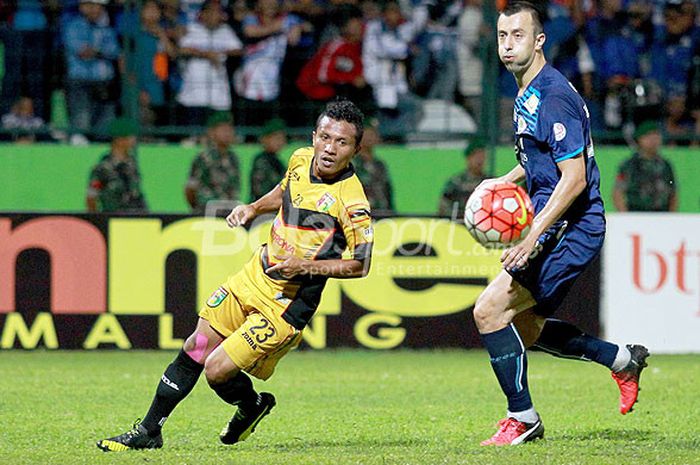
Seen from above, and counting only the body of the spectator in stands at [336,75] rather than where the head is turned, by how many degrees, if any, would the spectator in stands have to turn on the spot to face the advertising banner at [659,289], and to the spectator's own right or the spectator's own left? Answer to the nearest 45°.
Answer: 0° — they already face it

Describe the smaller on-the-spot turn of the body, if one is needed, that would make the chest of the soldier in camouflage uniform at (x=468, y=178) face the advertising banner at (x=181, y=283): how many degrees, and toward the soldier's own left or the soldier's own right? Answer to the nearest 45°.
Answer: approximately 90° to the soldier's own right

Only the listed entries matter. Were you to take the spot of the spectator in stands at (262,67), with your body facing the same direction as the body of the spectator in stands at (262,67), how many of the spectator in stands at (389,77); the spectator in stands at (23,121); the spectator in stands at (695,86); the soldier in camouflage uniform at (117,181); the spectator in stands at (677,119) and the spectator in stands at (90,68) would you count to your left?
3

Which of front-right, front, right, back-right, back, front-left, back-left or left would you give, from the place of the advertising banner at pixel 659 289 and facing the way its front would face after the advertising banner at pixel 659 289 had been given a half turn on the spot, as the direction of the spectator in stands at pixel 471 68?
front-left

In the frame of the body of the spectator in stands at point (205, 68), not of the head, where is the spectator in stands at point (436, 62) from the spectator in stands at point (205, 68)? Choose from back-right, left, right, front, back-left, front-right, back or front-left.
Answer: left

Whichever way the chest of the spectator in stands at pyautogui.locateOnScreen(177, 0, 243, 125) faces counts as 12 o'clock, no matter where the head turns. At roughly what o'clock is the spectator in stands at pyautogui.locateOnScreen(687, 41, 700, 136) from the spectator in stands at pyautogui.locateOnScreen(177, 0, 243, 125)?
the spectator in stands at pyautogui.locateOnScreen(687, 41, 700, 136) is roughly at 9 o'clock from the spectator in stands at pyautogui.locateOnScreen(177, 0, 243, 125).

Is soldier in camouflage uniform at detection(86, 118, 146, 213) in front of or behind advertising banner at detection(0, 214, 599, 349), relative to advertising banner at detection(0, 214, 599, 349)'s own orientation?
behind

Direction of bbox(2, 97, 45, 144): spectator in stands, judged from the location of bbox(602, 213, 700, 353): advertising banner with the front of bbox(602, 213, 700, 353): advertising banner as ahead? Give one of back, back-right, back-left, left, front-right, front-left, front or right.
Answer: right

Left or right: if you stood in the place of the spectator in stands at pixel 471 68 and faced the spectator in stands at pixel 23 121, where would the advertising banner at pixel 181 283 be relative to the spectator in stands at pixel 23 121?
left

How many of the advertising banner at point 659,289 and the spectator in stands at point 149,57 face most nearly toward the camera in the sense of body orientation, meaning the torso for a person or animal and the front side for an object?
2

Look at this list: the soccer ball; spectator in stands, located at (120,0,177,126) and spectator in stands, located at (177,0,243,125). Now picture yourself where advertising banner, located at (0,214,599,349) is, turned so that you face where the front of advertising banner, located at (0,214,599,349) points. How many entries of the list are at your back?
2

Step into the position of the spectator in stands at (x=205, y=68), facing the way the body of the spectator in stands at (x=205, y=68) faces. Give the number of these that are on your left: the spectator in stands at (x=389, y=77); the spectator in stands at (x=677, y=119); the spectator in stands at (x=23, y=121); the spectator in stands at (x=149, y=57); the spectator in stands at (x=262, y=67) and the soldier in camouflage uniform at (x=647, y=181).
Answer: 4

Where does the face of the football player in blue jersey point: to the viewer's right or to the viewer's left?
to the viewer's left
